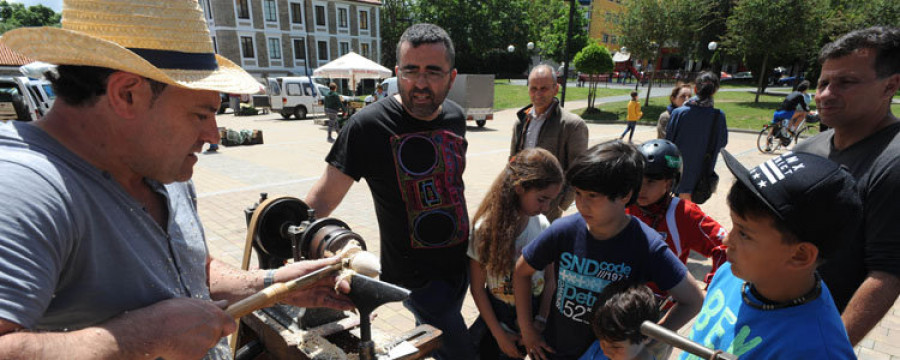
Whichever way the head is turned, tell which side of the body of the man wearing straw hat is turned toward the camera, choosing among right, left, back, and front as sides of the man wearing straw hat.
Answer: right

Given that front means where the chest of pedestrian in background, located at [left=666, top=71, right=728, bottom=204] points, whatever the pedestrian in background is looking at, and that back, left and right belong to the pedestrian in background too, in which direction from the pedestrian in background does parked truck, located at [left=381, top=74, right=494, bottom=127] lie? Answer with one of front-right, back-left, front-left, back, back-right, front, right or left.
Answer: front-left

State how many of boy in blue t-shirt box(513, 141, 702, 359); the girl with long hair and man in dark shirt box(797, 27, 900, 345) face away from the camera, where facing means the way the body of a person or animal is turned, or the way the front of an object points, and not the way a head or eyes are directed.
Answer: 0

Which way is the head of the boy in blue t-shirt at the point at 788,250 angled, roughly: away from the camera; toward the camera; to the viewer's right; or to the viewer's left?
to the viewer's left

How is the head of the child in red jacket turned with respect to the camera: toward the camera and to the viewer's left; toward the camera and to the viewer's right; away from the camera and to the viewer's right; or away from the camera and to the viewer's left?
toward the camera and to the viewer's left

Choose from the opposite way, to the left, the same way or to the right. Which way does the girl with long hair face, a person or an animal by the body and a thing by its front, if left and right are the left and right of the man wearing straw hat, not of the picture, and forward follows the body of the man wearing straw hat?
to the right

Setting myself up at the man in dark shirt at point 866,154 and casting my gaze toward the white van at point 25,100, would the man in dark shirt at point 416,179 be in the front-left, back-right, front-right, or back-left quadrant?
front-left

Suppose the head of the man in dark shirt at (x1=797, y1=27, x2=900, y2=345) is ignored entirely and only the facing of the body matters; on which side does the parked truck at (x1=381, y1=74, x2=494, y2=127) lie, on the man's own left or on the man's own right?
on the man's own right

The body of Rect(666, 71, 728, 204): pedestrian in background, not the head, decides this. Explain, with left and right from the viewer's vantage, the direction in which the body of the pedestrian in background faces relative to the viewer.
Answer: facing away from the viewer

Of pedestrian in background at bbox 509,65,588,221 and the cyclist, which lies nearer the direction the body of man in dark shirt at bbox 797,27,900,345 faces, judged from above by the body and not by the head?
the pedestrian in background

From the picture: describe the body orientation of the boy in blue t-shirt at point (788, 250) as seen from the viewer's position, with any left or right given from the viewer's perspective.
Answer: facing the viewer and to the left of the viewer

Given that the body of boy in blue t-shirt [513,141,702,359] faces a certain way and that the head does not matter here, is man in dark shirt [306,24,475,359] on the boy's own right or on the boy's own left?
on the boy's own right

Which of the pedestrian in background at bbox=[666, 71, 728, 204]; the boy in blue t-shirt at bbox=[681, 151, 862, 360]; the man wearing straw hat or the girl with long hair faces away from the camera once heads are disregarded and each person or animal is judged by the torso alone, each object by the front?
the pedestrian in background

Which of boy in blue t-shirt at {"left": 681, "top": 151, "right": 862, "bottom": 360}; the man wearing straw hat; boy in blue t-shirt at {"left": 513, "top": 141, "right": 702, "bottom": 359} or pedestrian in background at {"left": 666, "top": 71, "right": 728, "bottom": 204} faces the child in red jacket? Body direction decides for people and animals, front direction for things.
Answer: the man wearing straw hat

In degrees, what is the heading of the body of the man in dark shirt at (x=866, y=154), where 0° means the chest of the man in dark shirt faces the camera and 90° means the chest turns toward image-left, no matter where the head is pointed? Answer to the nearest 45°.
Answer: approximately 45°
